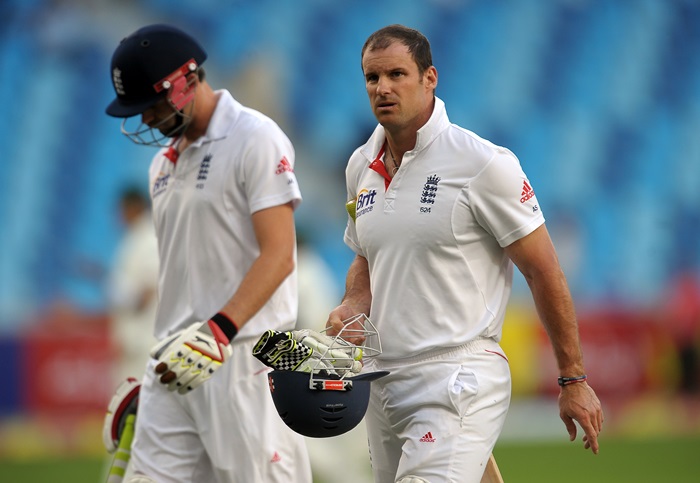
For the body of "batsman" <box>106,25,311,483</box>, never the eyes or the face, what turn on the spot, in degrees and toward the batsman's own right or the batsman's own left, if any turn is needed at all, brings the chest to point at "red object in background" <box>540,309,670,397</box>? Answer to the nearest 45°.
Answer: approximately 180°

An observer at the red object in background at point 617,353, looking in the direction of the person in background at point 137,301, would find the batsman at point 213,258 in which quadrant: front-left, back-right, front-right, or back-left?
front-left

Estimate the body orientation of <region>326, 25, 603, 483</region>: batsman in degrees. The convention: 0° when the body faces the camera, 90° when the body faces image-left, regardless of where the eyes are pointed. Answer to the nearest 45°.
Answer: approximately 45°

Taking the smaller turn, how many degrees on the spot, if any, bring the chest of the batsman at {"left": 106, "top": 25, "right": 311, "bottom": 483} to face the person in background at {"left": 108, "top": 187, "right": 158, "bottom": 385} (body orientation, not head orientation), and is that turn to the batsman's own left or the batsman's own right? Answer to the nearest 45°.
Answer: approximately 135° to the batsman's own right

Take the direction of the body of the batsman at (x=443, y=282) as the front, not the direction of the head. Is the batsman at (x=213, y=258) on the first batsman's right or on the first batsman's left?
on the first batsman's right

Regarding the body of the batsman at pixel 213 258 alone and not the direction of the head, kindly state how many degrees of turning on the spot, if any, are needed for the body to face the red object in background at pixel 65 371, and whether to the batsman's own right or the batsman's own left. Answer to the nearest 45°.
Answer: approximately 135° to the batsman's own right

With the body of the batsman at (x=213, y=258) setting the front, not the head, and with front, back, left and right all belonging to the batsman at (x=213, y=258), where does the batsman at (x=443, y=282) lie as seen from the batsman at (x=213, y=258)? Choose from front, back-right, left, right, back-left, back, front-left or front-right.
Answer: left

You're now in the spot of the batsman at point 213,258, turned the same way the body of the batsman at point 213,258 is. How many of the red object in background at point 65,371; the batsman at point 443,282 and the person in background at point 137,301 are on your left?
1

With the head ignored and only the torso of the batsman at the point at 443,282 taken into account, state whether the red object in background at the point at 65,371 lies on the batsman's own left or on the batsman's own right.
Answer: on the batsman's own right

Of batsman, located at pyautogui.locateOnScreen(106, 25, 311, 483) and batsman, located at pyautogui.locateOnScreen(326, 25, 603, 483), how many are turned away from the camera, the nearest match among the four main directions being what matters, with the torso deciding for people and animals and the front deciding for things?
0

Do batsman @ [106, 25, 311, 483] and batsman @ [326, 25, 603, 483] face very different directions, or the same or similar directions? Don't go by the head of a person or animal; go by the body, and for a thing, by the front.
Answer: same or similar directions

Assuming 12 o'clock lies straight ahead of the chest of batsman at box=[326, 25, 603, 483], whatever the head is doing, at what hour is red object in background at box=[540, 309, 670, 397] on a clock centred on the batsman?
The red object in background is roughly at 5 o'clock from the batsman.

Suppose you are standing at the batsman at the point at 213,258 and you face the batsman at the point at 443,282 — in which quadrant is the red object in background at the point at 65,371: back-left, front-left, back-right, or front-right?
back-left

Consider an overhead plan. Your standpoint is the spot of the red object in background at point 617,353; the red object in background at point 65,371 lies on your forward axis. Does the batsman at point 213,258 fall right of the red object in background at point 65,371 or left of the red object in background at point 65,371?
left

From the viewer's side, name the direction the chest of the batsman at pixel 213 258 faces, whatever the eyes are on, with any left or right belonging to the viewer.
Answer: facing the viewer and to the left of the viewer

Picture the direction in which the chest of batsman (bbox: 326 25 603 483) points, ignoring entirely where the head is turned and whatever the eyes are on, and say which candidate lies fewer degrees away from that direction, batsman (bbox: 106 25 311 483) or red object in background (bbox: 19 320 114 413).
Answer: the batsman

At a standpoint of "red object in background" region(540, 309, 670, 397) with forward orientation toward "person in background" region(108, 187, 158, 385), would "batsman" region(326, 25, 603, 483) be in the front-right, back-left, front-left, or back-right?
front-left
